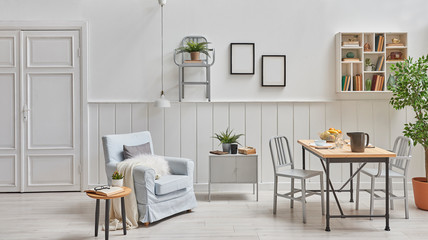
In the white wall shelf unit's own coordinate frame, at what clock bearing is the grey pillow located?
The grey pillow is roughly at 2 o'clock from the white wall shelf unit.

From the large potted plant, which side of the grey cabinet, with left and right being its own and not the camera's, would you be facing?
left

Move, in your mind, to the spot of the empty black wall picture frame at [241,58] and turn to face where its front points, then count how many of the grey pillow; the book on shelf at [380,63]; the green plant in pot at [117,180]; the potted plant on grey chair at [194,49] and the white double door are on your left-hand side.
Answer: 1

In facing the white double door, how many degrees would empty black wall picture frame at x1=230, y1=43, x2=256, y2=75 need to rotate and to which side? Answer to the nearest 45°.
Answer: approximately 90° to its right

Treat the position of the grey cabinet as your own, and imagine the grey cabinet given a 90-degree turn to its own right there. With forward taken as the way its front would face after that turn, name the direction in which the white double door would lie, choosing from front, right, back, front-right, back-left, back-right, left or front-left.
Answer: front

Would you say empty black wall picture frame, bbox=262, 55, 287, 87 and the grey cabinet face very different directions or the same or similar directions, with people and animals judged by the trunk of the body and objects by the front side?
same or similar directions

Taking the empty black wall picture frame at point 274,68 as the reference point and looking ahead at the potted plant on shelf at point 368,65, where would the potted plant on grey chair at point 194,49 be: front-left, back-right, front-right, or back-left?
back-right

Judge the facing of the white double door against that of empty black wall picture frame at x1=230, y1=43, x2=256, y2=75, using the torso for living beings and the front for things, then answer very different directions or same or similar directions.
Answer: same or similar directions

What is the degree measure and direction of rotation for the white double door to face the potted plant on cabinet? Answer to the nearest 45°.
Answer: approximately 45° to its left

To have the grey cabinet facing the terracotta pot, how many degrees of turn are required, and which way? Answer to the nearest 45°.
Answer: approximately 90° to its left

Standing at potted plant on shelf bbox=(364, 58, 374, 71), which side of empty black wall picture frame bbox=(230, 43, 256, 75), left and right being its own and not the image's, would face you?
left

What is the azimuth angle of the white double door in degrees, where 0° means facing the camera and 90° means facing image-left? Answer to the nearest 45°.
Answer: approximately 0°

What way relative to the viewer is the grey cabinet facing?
toward the camera

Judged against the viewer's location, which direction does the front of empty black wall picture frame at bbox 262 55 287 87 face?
facing the viewer
